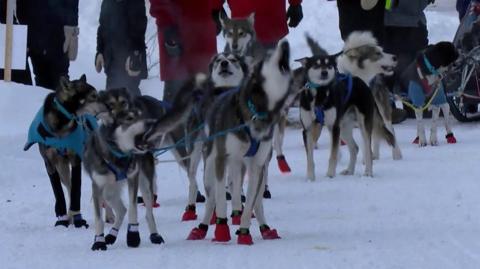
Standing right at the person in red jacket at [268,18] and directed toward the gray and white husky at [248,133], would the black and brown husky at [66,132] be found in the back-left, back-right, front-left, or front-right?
front-right

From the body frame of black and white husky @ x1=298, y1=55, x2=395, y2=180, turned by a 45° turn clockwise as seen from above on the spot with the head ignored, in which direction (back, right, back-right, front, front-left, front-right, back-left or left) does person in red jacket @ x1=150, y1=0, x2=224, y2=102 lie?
front

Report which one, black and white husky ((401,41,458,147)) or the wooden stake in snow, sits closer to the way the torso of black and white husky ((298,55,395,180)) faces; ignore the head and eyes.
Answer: the wooden stake in snow

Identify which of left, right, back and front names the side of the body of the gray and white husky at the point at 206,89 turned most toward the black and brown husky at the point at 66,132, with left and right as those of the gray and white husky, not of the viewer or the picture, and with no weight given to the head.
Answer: right

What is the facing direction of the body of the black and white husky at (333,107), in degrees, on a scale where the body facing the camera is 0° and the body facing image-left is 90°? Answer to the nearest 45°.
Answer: approximately 45°

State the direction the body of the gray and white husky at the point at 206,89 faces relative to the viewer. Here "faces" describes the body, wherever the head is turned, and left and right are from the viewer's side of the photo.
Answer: facing the viewer

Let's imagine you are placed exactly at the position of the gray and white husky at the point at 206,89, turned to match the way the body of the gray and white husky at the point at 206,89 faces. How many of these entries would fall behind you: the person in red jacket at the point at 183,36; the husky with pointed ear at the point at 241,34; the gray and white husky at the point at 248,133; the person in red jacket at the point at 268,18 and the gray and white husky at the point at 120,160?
3

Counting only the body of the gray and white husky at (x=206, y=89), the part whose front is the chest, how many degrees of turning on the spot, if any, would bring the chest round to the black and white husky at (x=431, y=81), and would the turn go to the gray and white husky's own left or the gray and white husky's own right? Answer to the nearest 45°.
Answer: approximately 135° to the gray and white husky's own left

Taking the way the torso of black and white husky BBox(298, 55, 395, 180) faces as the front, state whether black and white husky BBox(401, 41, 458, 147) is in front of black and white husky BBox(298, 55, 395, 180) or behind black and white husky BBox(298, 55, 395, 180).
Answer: behind

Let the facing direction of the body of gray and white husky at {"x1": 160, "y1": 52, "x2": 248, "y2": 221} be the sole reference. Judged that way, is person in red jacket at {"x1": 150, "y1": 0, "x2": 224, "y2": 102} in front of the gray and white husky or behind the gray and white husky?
behind
